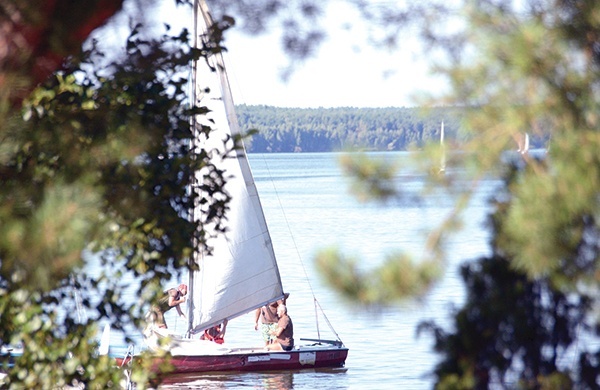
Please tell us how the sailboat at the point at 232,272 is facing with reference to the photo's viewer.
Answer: facing to the left of the viewer

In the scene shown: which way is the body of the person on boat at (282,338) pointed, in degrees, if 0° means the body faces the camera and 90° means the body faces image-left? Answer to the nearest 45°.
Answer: approximately 90°

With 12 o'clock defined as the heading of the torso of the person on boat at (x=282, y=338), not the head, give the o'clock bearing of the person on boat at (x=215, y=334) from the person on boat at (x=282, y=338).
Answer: the person on boat at (x=215, y=334) is roughly at 1 o'clock from the person on boat at (x=282, y=338).
